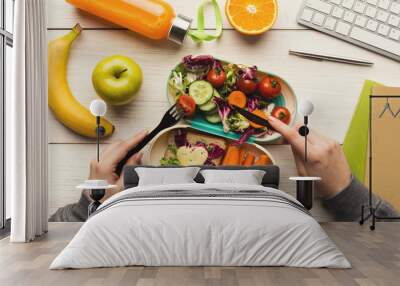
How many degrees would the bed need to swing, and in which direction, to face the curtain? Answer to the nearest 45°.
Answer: approximately 135° to its right

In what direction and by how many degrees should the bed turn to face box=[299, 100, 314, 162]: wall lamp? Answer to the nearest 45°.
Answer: approximately 135° to its left

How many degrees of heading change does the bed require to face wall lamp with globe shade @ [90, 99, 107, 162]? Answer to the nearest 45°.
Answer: approximately 135° to its right

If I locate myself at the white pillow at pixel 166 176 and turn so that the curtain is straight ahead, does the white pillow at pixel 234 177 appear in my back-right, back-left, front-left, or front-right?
back-left

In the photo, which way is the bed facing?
toward the camera
